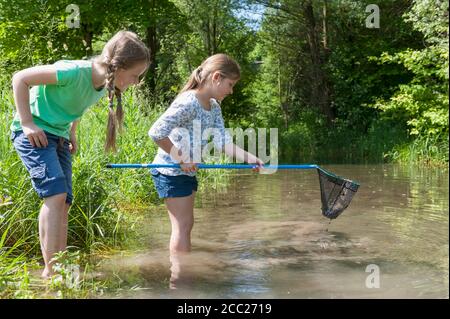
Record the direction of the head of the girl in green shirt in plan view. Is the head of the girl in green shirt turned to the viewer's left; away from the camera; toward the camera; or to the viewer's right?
to the viewer's right

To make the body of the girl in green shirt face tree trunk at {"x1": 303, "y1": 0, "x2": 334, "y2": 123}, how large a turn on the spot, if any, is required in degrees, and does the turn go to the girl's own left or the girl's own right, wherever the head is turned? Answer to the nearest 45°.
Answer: approximately 45° to the girl's own left

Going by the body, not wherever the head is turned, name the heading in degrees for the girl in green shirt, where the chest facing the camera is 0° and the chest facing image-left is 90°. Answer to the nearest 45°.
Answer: approximately 270°
